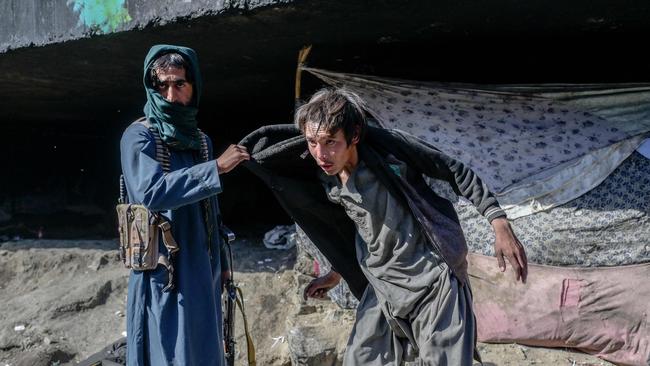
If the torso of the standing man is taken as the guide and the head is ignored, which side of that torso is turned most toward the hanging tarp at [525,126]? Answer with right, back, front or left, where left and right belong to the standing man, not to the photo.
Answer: left

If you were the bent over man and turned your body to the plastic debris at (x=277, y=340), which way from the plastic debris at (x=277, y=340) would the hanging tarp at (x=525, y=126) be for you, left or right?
right

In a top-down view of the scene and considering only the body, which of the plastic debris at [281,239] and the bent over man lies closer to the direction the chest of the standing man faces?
the bent over man

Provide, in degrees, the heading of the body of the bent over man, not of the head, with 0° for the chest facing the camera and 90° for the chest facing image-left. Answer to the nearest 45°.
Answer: approximately 45°

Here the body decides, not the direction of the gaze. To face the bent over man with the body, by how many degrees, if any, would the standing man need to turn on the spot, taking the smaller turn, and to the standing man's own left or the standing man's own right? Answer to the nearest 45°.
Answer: approximately 45° to the standing man's own left

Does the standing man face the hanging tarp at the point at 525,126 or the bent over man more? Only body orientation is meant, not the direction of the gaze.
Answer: the bent over man

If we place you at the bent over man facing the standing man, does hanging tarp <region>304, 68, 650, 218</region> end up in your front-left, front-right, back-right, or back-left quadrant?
back-right

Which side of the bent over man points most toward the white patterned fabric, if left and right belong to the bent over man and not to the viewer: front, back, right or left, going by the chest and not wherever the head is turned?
back

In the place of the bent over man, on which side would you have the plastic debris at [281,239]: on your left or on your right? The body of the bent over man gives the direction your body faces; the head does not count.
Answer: on your right

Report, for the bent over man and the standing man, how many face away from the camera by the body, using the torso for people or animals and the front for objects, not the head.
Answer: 0

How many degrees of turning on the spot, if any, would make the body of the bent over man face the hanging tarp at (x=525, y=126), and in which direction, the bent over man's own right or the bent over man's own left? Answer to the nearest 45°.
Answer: approximately 180°
